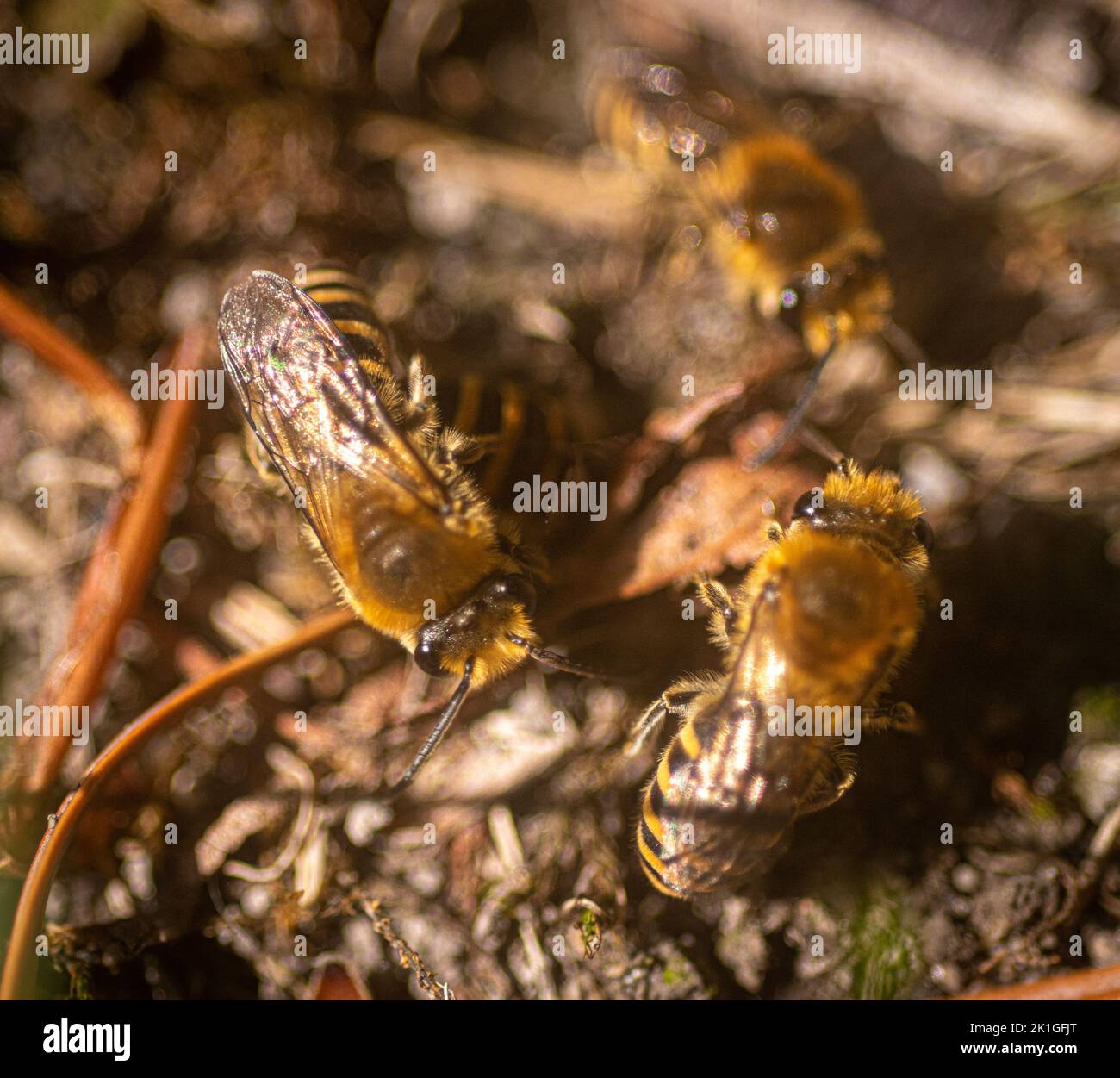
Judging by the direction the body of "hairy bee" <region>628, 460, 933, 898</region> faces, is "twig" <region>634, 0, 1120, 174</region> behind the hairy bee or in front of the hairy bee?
in front

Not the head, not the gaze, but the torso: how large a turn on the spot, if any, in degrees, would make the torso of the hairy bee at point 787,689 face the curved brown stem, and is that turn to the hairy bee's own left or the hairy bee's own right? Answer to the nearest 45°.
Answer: approximately 135° to the hairy bee's own left

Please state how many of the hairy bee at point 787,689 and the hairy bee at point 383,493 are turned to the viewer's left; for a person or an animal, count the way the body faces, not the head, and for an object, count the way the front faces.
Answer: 0

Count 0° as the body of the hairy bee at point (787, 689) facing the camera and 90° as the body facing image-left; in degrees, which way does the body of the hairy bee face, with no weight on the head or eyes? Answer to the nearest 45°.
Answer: approximately 225°

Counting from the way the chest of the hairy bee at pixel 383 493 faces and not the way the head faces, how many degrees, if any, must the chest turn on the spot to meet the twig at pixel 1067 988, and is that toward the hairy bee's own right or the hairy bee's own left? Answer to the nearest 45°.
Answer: approximately 45° to the hairy bee's own left
